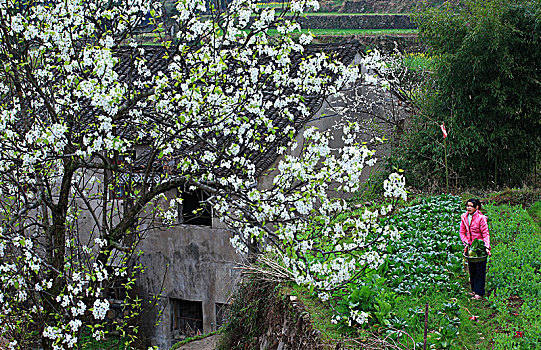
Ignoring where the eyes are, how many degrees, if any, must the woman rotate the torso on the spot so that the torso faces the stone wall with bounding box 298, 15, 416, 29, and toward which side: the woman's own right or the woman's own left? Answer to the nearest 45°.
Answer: approximately 135° to the woman's own right

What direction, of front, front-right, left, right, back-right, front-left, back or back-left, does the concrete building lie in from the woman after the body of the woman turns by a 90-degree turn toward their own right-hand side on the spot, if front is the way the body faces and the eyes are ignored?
front

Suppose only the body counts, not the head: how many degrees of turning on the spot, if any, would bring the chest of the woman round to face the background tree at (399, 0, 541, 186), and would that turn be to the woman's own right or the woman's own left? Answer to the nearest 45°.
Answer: approximately 135° to the woman's own right

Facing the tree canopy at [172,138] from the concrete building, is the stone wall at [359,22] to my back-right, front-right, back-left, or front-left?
back-left

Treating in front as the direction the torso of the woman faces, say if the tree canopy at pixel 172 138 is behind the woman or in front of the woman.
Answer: in front

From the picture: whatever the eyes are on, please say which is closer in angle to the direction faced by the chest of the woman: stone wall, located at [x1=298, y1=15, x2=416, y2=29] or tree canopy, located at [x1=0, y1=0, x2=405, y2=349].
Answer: the tree canopy

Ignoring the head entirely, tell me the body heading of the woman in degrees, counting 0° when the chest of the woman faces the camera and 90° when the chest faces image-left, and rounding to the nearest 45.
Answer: approximately 45°

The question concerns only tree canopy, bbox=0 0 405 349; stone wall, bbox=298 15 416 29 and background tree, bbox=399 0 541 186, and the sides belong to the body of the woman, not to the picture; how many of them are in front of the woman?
1
